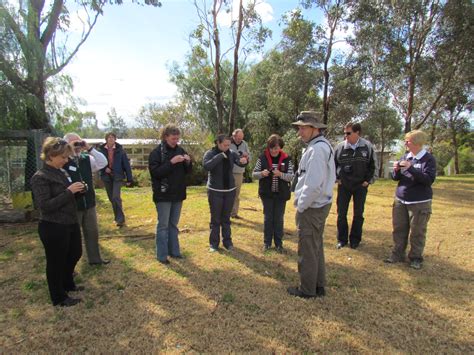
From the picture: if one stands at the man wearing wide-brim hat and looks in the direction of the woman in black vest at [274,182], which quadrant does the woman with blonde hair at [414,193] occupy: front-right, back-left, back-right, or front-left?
front-right

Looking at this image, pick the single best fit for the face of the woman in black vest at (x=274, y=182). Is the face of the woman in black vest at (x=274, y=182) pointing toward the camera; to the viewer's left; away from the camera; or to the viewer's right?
toward the camera

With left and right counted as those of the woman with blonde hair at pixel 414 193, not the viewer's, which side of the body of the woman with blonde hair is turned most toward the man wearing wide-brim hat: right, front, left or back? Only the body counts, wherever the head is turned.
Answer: front

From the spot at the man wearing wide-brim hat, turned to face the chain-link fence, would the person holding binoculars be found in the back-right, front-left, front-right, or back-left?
front-left

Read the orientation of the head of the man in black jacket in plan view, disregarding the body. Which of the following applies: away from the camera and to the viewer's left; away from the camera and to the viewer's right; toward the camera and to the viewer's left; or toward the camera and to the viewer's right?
toward the camera and to the viewer's left

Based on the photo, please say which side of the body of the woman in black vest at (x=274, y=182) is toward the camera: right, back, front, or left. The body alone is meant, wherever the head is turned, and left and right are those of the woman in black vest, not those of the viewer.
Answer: front

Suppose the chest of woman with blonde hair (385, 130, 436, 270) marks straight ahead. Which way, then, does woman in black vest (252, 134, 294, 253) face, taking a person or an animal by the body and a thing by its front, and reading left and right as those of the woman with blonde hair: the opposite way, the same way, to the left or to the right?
to the left

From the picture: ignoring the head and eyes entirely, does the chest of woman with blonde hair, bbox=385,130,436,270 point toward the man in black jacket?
no

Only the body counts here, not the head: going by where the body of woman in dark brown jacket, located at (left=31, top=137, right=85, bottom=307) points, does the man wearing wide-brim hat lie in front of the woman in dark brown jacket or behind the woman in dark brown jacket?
in front

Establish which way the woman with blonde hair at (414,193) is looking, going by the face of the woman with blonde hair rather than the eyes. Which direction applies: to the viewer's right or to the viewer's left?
to the viewer's left

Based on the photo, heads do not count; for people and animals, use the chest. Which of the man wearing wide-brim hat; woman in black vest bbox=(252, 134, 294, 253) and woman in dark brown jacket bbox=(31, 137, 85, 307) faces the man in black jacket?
woman in dark brown jacket bbox=(31, 137, 85, 307)

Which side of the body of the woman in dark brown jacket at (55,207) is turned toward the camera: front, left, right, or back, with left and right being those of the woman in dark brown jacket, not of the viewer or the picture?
right

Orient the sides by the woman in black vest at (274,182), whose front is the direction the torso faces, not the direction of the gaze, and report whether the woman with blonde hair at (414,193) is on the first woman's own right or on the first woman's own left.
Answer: on the first woman's own left

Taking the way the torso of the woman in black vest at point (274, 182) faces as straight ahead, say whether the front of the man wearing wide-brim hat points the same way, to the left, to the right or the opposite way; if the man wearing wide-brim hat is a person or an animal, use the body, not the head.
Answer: to the right

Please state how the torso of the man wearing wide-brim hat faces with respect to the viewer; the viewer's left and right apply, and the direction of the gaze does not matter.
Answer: facing to the left of the viewer

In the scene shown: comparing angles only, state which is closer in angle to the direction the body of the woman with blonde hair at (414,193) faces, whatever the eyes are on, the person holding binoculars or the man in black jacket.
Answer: the person holding binoculars

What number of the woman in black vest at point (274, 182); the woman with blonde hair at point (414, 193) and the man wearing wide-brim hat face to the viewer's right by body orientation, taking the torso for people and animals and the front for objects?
0

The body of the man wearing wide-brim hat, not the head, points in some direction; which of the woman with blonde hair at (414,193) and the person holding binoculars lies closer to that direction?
the person holding binoculars

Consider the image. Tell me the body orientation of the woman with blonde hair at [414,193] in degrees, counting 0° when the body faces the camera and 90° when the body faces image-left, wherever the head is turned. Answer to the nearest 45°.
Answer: approximately 45°
